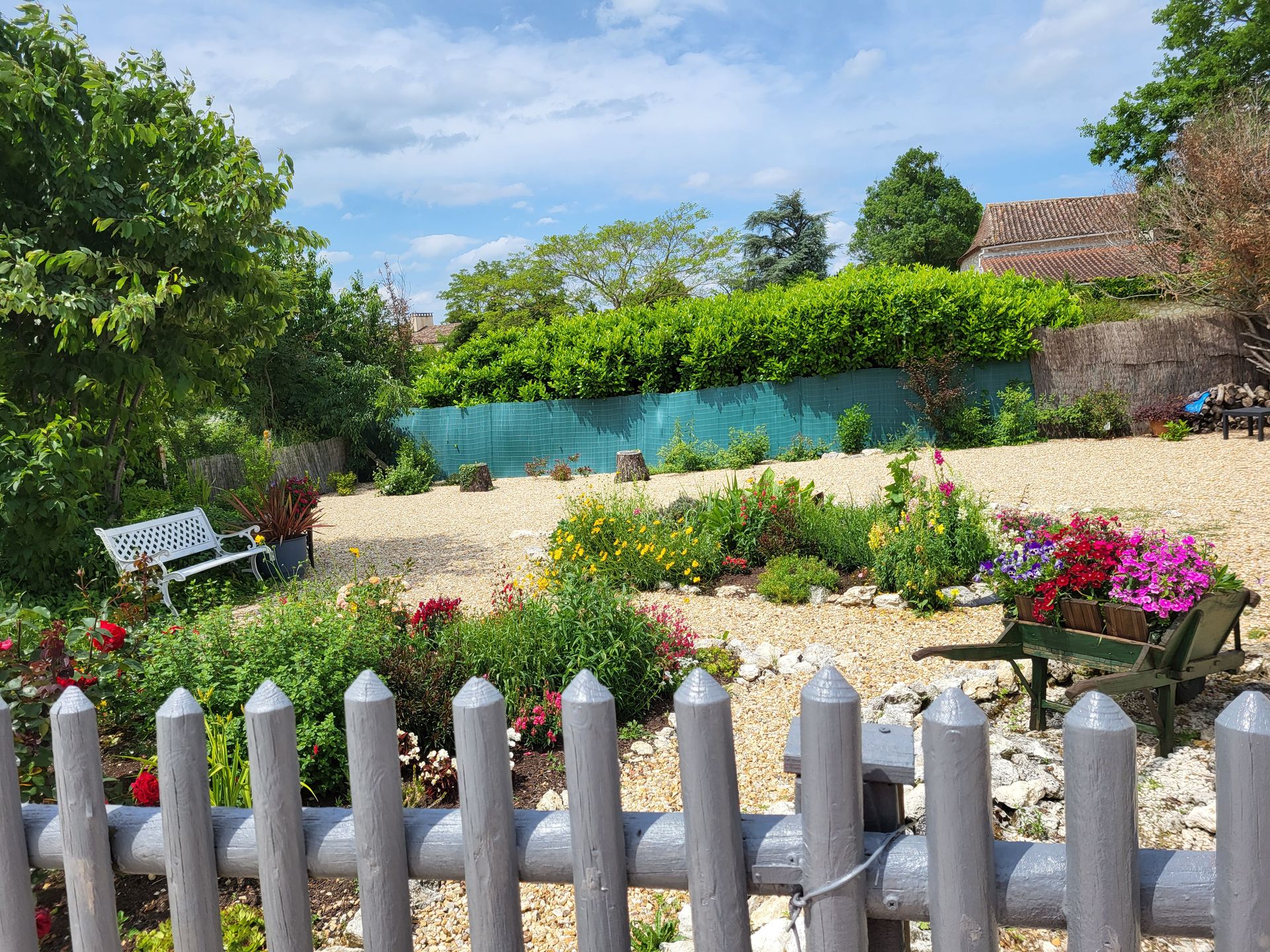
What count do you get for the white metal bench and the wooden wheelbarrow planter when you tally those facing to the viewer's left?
0

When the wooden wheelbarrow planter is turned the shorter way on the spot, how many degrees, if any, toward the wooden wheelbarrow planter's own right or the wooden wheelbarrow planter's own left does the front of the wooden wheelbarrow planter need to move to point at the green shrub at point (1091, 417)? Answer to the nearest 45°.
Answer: approximately 45° to the wooden wheelbarrow planter's own left

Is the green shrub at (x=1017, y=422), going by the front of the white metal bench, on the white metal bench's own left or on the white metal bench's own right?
on the white metal bench's own left

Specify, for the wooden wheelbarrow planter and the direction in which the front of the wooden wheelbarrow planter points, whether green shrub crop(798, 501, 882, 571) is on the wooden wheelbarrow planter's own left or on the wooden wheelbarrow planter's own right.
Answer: on the wooden wheelbarrow planter's own left

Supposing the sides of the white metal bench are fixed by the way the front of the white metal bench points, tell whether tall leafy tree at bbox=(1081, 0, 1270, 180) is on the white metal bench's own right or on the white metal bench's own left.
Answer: on the white metal bench's own left

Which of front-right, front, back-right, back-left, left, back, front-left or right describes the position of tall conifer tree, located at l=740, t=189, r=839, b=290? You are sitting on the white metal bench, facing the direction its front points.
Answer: left

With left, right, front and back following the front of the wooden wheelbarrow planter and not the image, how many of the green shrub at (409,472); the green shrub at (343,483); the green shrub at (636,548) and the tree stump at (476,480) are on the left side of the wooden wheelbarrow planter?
4

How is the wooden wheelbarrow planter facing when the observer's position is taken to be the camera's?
facing away from the viewer and to the right of the viewer

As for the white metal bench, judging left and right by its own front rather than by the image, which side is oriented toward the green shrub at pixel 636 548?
front

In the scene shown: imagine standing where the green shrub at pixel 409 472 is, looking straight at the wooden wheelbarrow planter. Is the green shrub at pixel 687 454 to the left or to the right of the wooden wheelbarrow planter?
left

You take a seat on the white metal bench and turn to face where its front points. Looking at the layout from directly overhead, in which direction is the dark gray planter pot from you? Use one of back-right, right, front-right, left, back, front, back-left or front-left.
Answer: left

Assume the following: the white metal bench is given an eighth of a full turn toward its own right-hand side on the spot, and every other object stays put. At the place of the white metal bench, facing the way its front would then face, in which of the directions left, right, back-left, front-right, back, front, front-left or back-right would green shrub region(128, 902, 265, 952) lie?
front

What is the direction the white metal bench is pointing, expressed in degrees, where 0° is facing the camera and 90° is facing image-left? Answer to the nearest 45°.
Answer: approximately 315°

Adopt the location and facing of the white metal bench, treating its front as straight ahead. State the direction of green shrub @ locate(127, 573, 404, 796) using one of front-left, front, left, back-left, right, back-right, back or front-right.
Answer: front-right

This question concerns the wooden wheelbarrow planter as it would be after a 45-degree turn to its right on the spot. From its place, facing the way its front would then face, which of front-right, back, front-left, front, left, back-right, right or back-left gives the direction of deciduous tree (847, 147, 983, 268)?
left

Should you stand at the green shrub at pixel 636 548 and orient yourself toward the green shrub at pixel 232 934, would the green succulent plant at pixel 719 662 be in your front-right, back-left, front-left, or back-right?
front-left
